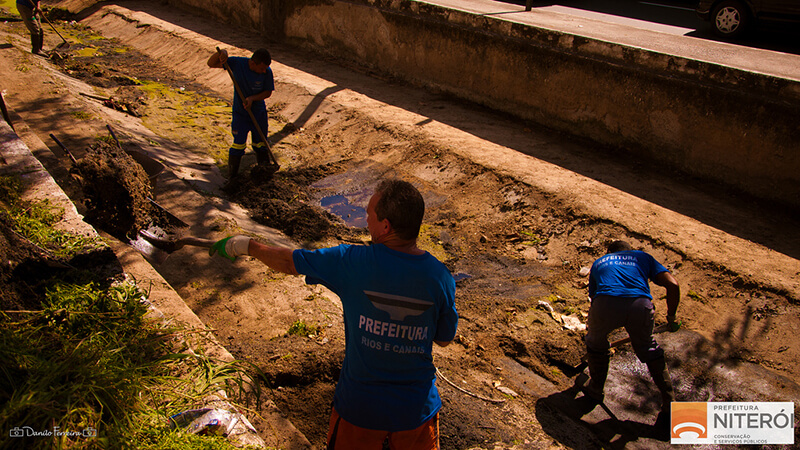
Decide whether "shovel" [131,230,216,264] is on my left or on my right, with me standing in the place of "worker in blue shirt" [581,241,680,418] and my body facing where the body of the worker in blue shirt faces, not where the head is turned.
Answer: on my left

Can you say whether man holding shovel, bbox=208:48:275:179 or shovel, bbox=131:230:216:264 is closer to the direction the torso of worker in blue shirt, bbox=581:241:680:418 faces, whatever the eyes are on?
the man holding shovel

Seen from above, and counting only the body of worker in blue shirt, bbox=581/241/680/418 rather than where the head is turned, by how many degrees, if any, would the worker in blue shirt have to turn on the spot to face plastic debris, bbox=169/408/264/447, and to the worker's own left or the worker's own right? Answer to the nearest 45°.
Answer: approximately 135° to the worker's own left

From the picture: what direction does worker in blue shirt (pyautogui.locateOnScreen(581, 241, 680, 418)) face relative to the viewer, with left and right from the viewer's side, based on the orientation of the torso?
facing away from the viewer

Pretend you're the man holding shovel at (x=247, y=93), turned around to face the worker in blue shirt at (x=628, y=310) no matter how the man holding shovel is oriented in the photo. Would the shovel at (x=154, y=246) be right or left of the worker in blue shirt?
right
